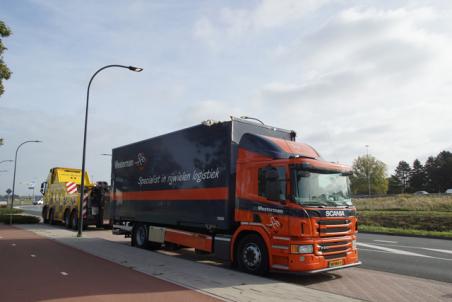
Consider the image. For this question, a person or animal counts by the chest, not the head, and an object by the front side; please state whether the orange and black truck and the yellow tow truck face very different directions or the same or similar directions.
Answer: very different directions

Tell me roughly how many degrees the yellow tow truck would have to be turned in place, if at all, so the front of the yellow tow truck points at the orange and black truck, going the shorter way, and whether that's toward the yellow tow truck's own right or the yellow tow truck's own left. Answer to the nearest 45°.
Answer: approximately 135° to the yellow tow truck's own left

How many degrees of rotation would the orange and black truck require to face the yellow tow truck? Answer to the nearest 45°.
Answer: approximately 180°

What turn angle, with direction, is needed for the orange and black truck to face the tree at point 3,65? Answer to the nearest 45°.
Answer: approximately 135° to its right

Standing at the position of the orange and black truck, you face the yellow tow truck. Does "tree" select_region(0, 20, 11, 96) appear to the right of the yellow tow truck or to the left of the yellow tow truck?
left

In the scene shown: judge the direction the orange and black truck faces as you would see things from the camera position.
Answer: facing the viewer and to the right of the viewer
